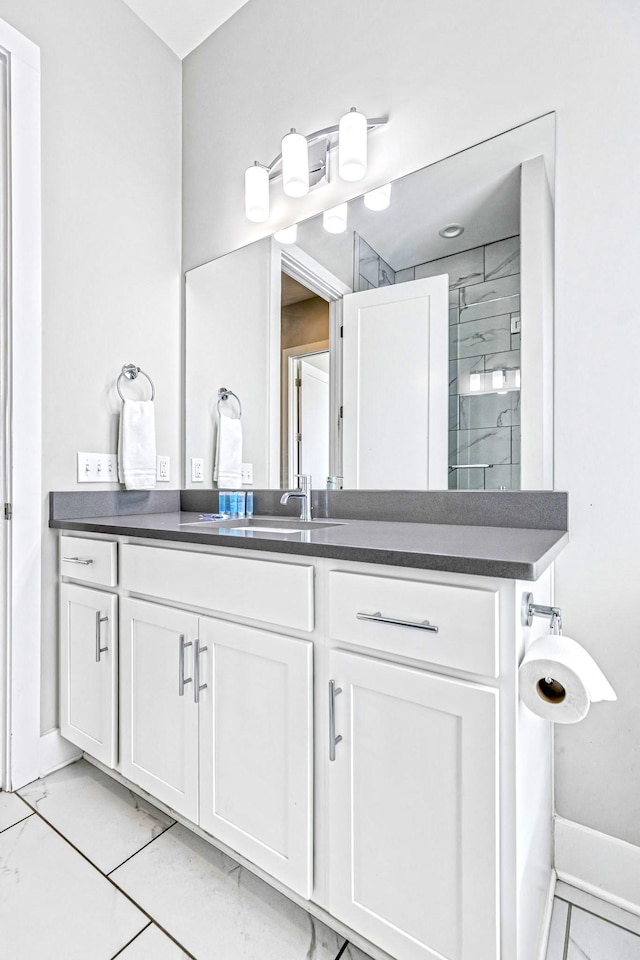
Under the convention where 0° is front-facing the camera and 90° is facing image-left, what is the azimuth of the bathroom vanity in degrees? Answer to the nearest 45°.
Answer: approximately 45°

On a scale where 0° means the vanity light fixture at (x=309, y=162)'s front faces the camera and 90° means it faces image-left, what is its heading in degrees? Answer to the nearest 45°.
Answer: approximately 45°

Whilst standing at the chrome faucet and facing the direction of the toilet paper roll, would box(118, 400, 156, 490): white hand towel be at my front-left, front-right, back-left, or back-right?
back-right
